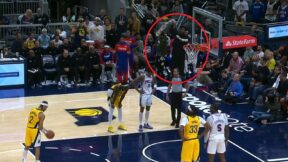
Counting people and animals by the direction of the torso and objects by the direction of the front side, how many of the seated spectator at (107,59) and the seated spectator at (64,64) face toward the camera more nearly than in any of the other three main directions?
2

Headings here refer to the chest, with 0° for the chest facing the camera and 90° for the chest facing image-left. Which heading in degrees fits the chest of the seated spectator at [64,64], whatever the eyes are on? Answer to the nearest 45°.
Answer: approximately 0°

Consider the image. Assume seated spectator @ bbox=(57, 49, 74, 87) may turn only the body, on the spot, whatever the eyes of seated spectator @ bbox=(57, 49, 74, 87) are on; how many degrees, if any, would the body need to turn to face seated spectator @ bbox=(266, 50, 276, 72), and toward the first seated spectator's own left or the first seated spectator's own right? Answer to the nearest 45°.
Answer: approximately 90° to the first seated spectator's own left

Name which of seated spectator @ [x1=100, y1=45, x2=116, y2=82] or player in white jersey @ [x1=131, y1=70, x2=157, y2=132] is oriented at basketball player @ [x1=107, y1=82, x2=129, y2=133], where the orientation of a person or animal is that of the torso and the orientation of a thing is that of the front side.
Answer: the seated spectator

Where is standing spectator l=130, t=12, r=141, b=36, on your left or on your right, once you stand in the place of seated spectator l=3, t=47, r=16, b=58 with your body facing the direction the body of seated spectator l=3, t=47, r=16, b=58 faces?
on your left

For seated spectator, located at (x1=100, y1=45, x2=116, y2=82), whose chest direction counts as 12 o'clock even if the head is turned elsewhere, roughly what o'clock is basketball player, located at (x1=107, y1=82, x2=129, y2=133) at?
The basketball player is roughly at 12 o'clock from the seated spectator.
